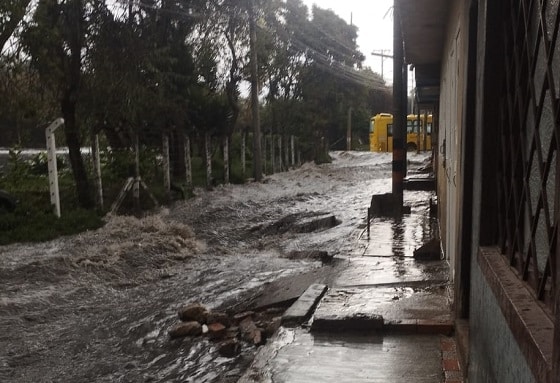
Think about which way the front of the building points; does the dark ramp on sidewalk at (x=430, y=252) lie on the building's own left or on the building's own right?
on the building's own right

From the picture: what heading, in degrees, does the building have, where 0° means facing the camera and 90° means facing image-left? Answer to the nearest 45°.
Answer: approximately 90°

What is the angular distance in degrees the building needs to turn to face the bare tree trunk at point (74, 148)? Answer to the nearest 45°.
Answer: approximately 45° to its right

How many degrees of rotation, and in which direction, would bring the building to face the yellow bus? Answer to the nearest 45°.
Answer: approximately 90° to its right

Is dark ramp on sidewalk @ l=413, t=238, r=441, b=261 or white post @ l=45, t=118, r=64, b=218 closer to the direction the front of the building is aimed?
the white post

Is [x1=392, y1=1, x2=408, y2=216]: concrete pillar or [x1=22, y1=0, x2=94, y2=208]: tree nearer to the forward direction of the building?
the tree

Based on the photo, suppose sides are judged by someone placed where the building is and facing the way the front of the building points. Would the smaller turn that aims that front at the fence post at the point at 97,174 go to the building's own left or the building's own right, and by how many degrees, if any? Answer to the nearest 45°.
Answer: approximately 45° to the building's own right
